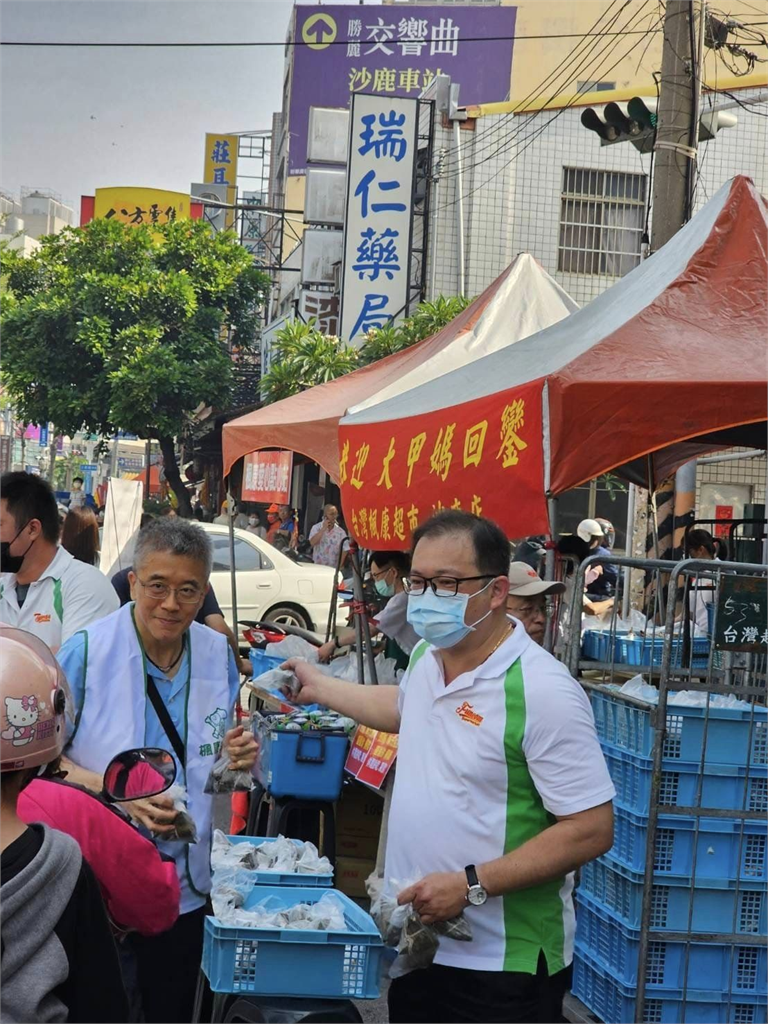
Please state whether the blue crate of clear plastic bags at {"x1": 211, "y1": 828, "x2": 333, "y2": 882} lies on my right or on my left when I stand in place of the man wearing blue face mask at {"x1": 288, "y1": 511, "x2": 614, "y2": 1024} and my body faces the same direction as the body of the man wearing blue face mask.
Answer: on my right

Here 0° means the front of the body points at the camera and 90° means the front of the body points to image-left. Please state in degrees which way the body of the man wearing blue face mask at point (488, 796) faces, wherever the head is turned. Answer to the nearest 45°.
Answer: approximately 45°

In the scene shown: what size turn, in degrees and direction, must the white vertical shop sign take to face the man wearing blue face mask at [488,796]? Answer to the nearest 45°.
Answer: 0° — it already faces them

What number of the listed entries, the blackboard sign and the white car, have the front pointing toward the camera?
1

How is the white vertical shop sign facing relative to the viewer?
toward the camera

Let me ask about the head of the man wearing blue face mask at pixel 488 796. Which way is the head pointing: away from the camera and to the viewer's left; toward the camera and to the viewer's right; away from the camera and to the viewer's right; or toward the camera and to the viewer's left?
toward the camera and to the viewer's left

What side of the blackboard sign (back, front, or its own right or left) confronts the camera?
front

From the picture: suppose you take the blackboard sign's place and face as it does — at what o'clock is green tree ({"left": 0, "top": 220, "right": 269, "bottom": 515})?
The green tree is roughly at 5 o'clock from the blackboard sign.

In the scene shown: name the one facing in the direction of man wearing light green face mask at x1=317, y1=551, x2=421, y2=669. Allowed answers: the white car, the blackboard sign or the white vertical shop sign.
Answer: the white vertical shop sign

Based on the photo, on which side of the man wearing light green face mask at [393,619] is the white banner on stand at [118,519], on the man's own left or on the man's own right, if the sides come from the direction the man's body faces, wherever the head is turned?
on the man's own right
